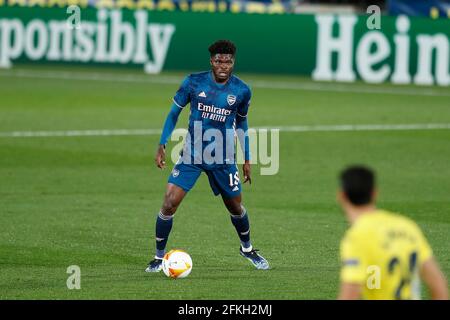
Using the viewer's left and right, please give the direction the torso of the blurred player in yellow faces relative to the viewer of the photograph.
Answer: facing away from the viewer and to the left of the viewer

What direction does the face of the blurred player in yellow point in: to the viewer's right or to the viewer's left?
to the viewer's left

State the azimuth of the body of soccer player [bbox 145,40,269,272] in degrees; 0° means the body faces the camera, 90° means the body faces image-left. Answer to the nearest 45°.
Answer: approximately 0°

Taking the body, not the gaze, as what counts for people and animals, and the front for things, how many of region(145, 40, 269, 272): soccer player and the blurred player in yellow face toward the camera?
1
